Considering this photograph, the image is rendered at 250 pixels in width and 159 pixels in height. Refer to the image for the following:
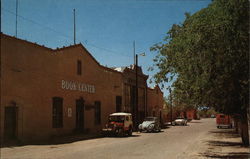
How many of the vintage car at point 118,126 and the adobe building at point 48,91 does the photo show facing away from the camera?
0

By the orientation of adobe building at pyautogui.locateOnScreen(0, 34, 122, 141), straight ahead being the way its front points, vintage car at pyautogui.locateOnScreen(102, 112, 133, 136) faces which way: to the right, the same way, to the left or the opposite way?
to the right

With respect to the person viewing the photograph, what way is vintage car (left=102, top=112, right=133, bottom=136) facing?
facing the viewer and to the left of the viewer

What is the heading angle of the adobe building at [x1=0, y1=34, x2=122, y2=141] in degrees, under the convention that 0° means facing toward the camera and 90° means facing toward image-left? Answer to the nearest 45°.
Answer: approximately 315°

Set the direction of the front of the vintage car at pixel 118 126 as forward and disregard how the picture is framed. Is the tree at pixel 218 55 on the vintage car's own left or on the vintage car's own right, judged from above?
on the vintage car's own left

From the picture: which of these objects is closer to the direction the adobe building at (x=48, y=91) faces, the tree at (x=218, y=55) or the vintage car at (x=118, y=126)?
the tree
